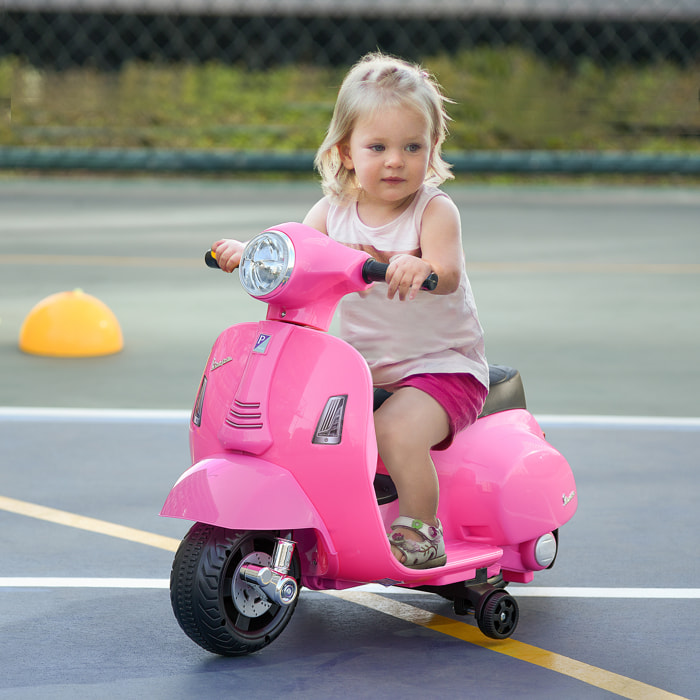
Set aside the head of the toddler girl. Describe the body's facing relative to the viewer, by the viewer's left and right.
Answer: facing the viewer and to the left of the viewer

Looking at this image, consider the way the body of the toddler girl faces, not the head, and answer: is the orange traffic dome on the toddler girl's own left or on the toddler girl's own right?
on the toddler girl's own right
